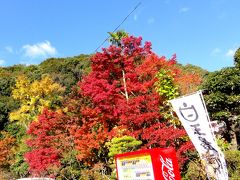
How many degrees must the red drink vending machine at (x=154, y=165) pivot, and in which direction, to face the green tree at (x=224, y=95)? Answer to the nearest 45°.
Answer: approximately 135° to its left

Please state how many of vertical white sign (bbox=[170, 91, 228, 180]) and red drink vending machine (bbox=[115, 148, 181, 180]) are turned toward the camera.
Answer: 2

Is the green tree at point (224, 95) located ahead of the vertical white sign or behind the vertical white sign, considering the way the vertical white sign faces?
behind

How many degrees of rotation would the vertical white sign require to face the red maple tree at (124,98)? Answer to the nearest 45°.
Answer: approximately 135° to its right

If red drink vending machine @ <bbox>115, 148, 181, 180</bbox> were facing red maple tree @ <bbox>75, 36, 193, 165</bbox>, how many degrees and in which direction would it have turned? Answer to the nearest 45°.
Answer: approximately 180°

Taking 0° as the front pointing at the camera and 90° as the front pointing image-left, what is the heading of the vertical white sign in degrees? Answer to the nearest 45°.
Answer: approximately 0°

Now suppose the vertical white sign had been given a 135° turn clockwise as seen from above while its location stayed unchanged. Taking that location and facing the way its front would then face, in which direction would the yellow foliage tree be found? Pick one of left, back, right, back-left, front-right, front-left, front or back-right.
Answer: front
